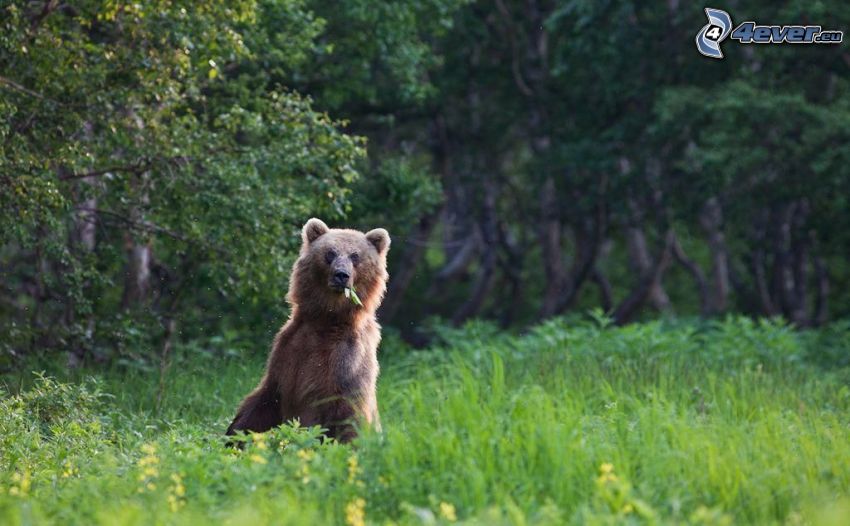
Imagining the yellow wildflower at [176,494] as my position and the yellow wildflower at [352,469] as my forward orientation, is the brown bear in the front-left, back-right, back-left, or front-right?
front-left

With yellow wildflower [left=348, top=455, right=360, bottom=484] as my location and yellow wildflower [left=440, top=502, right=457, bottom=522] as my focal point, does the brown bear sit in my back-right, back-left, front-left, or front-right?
back-left

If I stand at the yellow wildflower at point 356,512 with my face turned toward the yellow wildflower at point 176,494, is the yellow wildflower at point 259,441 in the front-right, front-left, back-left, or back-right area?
front-right

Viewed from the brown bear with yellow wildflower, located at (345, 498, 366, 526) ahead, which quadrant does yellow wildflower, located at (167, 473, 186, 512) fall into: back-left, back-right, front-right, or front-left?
front-right

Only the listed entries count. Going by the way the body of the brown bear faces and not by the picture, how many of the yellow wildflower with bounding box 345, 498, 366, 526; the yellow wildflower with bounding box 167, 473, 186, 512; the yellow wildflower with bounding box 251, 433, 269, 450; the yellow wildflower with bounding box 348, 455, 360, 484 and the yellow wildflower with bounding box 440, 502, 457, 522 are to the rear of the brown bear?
0

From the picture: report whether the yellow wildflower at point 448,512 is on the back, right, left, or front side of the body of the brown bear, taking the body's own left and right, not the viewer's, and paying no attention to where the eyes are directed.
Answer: front

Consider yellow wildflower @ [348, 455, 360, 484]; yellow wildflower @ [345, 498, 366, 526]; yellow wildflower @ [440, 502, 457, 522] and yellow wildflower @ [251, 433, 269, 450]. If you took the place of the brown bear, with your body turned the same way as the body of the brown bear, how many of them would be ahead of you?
4

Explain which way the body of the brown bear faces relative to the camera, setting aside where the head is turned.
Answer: toward the camera

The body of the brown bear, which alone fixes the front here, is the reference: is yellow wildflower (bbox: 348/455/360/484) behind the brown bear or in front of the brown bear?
in front

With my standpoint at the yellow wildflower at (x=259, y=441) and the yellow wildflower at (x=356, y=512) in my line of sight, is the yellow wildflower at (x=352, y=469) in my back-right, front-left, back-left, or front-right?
front-left

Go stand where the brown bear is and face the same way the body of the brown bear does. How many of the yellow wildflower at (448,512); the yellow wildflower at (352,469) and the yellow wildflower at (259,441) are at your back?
0

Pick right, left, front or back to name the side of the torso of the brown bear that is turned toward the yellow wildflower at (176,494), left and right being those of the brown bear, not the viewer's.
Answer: front

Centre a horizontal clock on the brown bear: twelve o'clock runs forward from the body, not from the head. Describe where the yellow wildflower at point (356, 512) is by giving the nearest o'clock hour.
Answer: The yellow wildflower is roughly at 12 o'clock from the brown bear.
